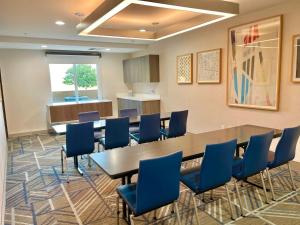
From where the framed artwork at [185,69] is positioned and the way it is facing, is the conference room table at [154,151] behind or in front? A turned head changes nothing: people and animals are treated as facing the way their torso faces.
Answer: in front

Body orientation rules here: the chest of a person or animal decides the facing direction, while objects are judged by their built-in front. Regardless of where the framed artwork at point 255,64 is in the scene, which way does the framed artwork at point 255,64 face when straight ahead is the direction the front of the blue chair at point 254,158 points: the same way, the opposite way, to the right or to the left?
to the left

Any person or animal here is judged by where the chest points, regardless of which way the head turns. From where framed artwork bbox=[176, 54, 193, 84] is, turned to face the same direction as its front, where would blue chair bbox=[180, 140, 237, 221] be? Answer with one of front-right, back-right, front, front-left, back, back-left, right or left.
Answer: front-left

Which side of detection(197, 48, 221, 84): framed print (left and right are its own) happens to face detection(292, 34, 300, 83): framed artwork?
left

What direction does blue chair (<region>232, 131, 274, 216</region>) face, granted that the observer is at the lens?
facing away from the viewer and to the left of the viewer

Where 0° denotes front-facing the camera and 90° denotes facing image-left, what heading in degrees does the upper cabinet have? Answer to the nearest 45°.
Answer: approximately 45°

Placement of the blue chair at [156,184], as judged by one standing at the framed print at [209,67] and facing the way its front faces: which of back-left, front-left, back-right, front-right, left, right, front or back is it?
front-left

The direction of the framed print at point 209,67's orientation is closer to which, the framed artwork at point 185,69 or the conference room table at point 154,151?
the conference room table

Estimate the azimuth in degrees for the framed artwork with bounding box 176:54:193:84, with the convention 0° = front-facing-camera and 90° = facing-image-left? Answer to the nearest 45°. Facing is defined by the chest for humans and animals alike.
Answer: approximately 45°

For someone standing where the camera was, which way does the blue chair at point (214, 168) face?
facing away from the viewer and to the left of the viewer

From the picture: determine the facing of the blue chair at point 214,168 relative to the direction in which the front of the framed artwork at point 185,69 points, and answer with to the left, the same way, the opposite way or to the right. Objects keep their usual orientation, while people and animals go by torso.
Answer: to the right
